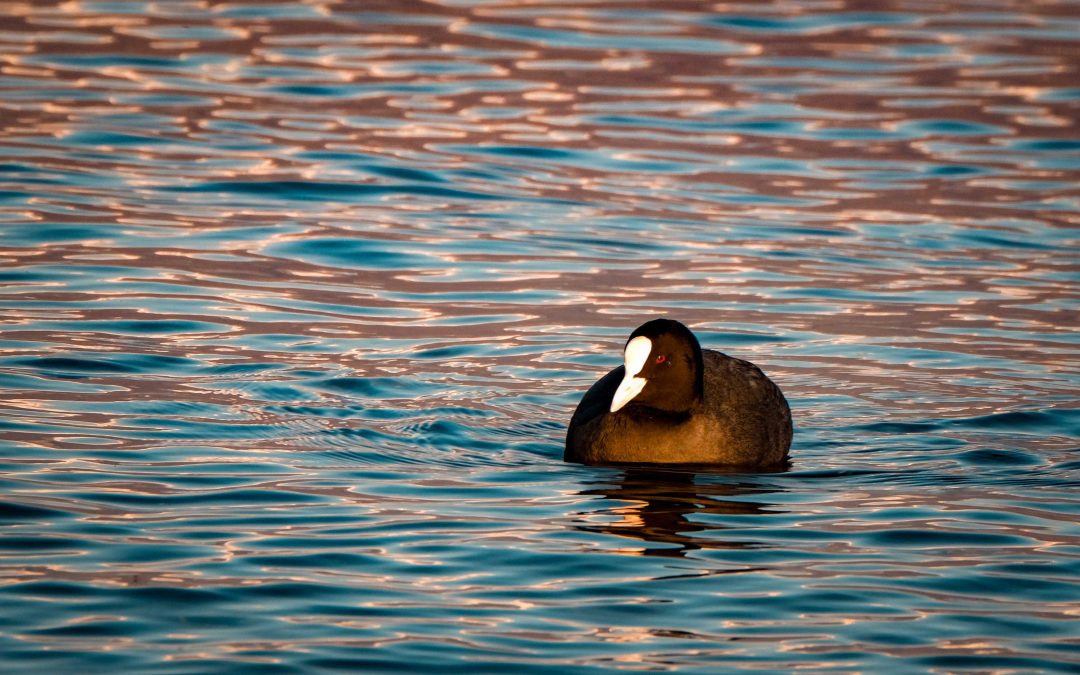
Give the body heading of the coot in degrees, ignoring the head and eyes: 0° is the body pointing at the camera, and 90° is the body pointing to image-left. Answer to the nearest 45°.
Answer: approximately 45°
